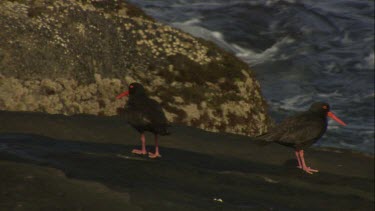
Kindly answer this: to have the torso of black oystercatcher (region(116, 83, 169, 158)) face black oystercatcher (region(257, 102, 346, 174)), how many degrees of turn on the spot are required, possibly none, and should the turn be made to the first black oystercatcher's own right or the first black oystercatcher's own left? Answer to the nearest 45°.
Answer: approximately 135° to the first black oystercatcher's own left

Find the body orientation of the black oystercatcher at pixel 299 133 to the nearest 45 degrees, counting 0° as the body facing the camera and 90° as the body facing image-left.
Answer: approximately 270°

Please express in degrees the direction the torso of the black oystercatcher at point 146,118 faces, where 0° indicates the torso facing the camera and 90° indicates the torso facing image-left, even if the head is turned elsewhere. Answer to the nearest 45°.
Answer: approximately 45°

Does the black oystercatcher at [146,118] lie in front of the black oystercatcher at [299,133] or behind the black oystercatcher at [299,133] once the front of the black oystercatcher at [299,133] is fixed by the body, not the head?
behind

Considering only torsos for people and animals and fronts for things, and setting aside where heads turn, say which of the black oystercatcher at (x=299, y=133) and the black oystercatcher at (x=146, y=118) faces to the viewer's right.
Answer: the black oystercatcher at (x=299, y=133)

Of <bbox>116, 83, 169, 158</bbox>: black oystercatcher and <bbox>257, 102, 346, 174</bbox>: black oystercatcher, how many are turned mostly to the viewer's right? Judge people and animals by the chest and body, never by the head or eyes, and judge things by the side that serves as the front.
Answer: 1
